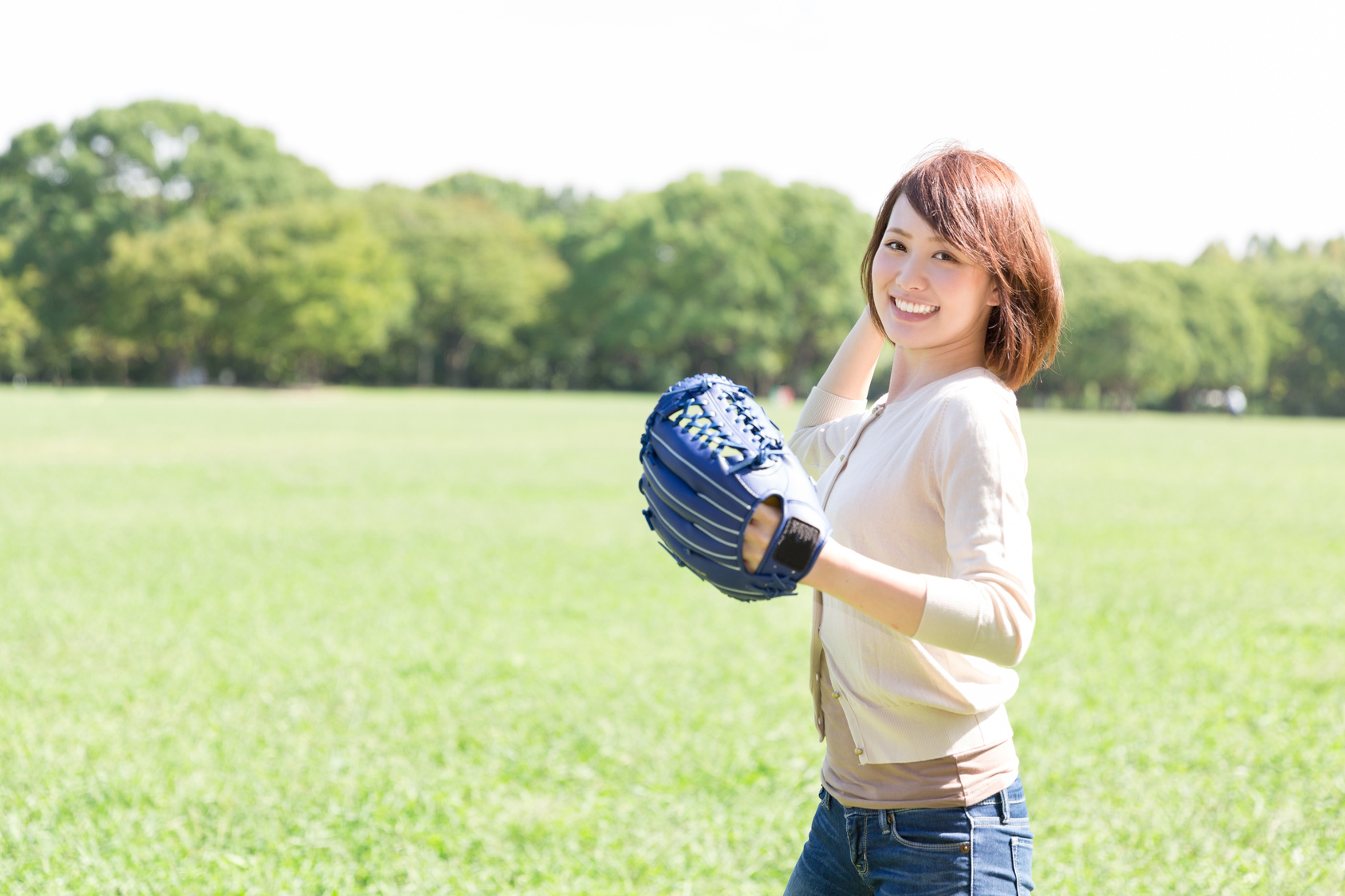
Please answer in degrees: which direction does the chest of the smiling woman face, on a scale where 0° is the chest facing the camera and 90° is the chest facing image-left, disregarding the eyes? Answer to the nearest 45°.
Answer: approximately 45°
